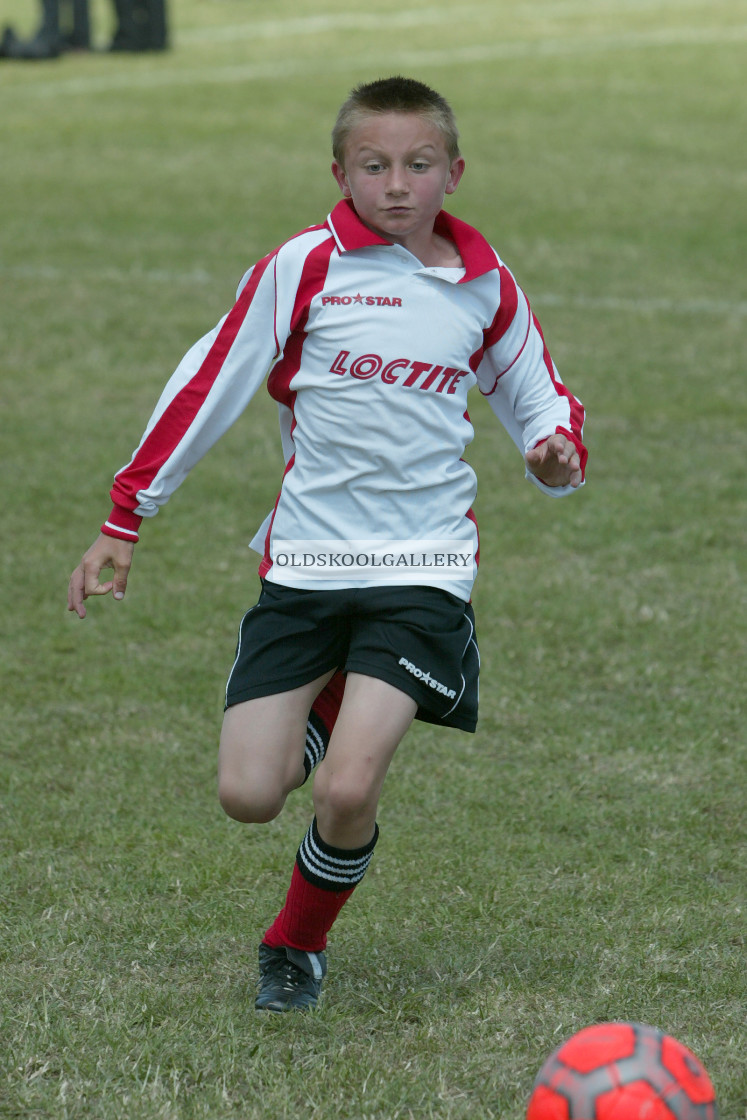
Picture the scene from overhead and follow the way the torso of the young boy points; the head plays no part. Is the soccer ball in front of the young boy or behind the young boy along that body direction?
in front

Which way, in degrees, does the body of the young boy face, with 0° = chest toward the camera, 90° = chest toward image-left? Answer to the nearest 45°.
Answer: approximately 0°
